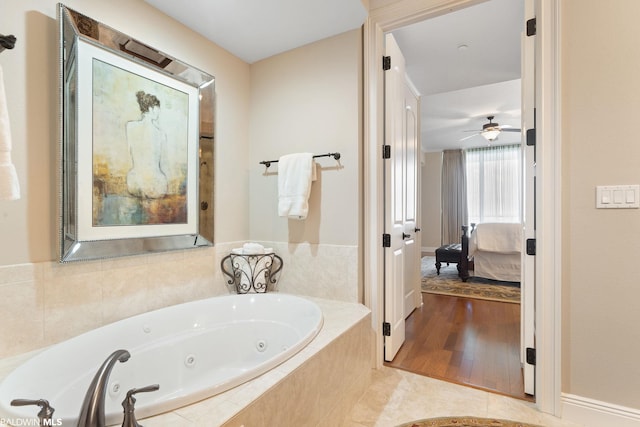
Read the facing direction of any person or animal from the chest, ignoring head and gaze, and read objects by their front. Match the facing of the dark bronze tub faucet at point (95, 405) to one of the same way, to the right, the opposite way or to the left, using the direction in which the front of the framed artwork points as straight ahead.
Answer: to the left

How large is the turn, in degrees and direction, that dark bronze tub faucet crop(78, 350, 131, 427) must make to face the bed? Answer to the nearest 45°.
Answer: approximately 45° to its right

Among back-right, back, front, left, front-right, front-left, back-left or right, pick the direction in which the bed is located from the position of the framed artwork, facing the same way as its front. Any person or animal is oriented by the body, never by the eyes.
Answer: front-left

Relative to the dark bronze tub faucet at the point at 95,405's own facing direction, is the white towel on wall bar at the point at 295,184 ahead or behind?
ahead

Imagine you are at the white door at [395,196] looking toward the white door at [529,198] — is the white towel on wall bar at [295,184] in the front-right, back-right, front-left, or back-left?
back-right

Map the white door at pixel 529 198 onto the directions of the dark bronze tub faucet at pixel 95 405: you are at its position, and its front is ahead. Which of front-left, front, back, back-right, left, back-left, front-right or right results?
front-right

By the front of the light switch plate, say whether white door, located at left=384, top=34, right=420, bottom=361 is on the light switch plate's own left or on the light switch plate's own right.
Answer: on the light switch plate's own right

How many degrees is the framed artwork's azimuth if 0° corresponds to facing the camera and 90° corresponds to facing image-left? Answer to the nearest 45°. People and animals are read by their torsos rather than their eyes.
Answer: approximately 315°

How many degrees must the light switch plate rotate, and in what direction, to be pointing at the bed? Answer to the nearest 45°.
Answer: approximately 135° to its right

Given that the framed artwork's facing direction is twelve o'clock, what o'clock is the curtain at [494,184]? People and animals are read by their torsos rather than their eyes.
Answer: The curtain is roughly at 10 o'clock from the framed artwork.

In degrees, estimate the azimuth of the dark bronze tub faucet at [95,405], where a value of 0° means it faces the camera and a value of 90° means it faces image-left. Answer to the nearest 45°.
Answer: approximately 225°
